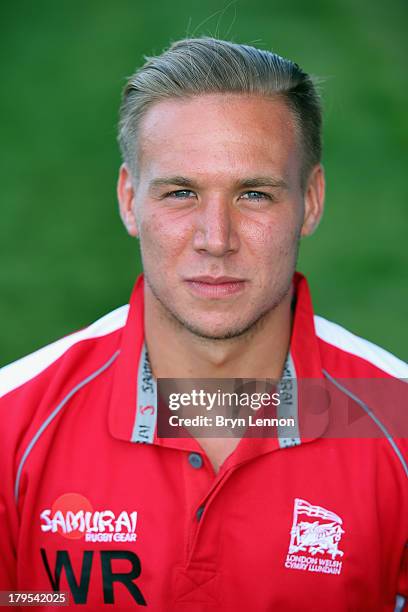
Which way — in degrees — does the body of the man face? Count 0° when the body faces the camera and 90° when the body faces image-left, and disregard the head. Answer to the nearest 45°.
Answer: approximately 0°
